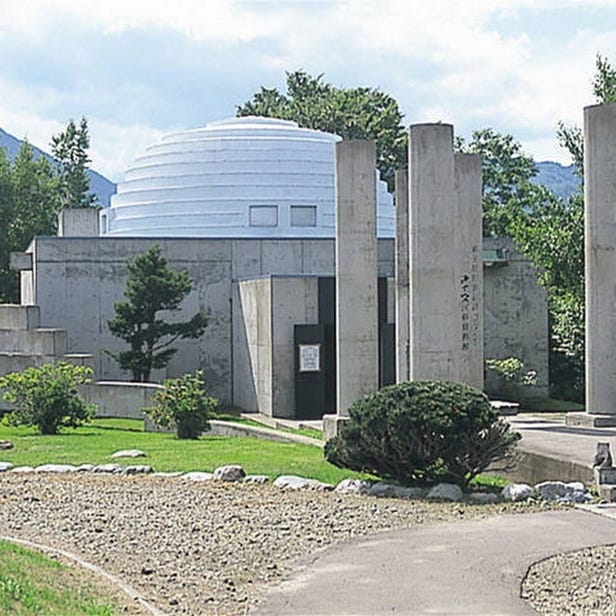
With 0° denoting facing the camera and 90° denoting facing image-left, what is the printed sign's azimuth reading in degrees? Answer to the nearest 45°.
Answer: approximately 0°

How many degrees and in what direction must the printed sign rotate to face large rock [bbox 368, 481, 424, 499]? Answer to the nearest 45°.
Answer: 0° — it already faces it

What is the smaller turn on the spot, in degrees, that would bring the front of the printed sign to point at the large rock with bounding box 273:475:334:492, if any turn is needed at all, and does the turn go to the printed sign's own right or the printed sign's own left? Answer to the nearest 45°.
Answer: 0° — it already faces it

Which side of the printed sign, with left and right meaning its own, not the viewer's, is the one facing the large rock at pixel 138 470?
front

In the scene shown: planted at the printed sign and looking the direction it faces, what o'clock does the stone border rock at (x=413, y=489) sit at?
The stone border rock is roughly at 12 o'clock from the printed sign.

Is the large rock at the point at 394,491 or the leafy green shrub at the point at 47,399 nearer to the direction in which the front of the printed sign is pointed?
the large rock

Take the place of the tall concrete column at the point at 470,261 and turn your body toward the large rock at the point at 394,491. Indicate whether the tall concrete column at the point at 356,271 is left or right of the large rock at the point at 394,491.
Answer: right

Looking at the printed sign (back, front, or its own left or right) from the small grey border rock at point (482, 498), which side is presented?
front

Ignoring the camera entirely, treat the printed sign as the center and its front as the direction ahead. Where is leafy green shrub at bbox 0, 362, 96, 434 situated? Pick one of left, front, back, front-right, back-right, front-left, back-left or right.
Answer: front-right
